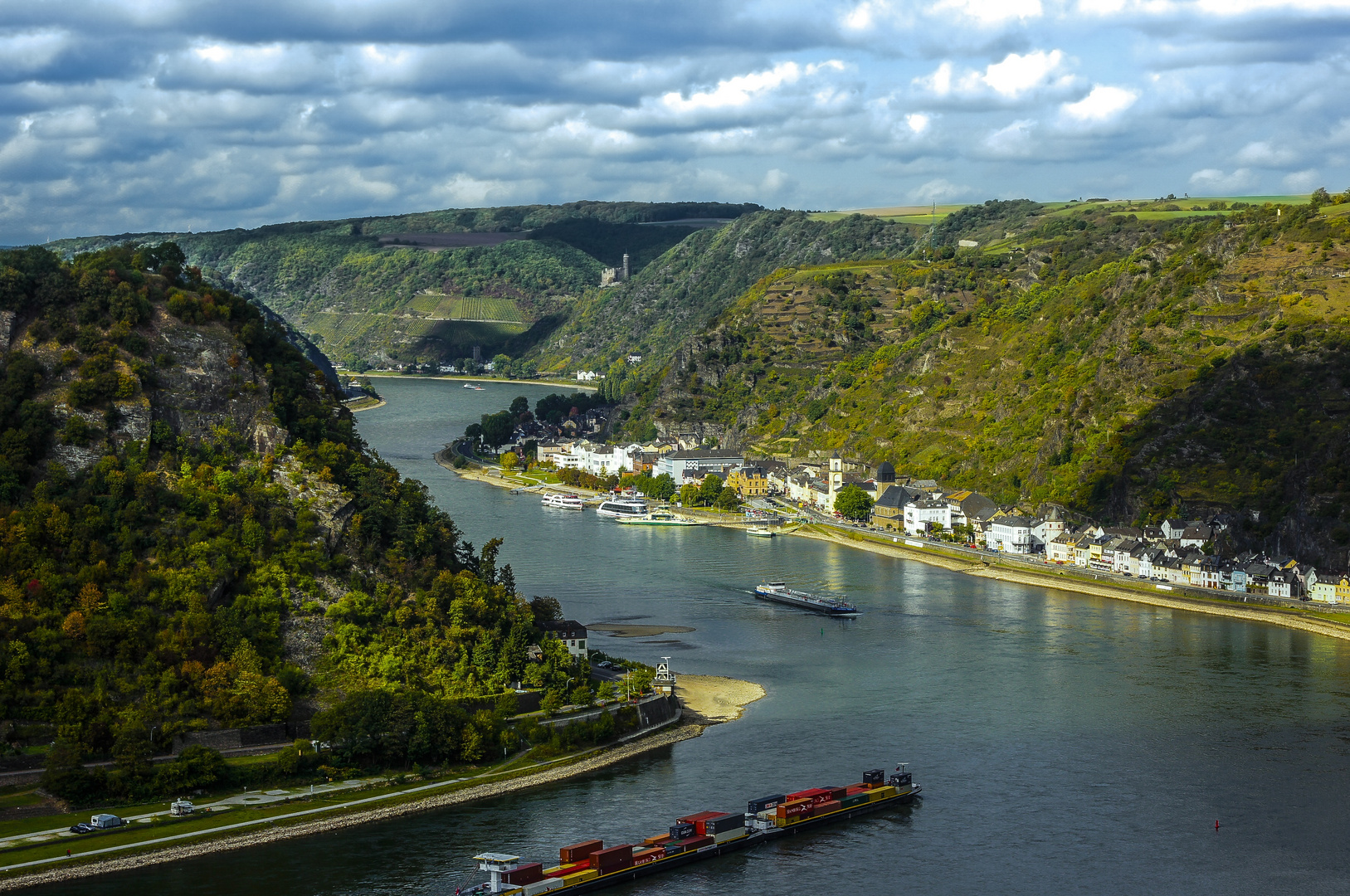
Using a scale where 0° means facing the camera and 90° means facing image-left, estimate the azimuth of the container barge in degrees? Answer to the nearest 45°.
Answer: approximately 225°

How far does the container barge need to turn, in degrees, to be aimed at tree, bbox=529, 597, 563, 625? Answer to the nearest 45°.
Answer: approximately 45° to its left
